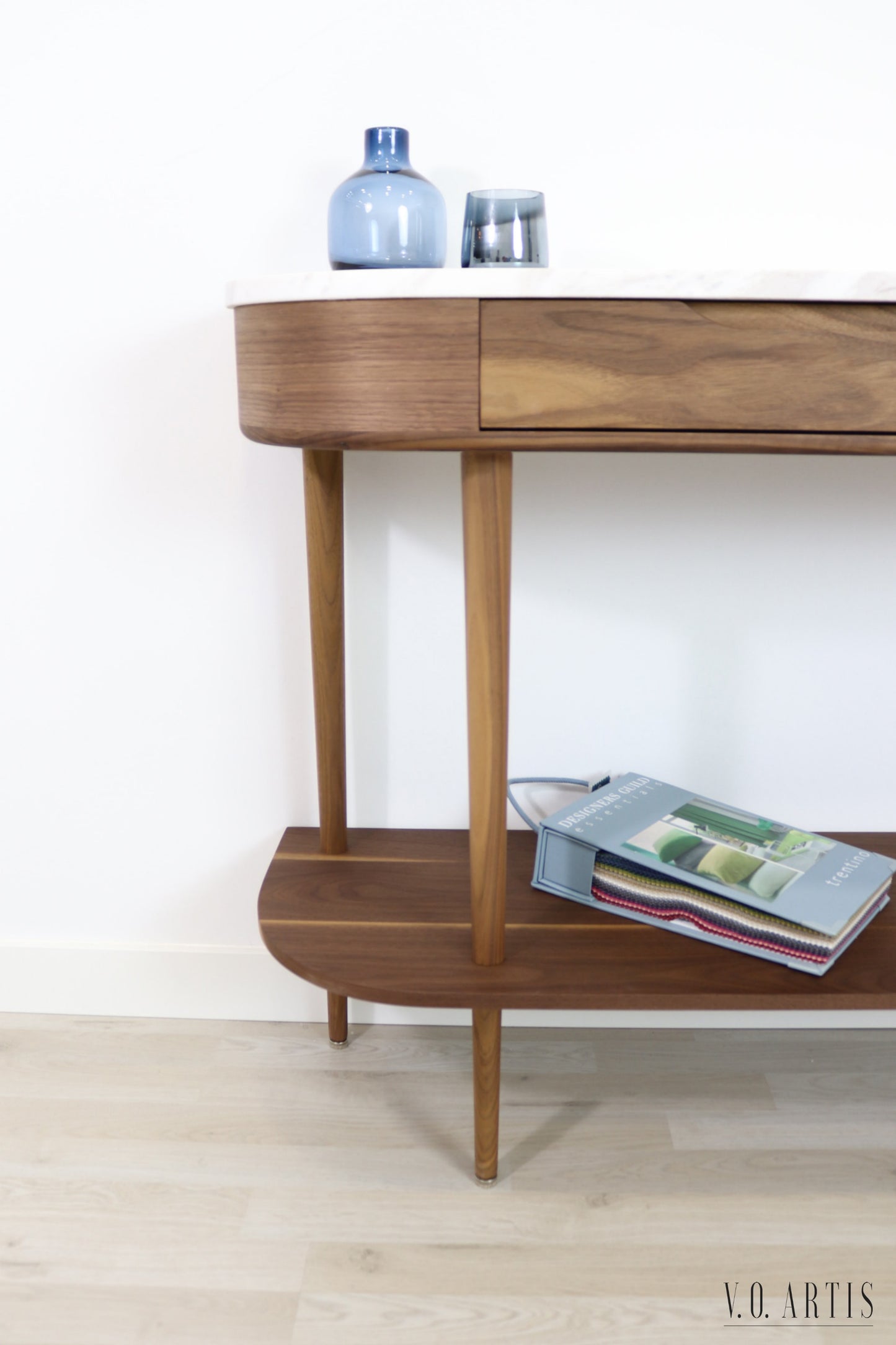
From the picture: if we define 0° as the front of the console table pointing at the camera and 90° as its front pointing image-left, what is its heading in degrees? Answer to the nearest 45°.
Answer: approximately 0°
